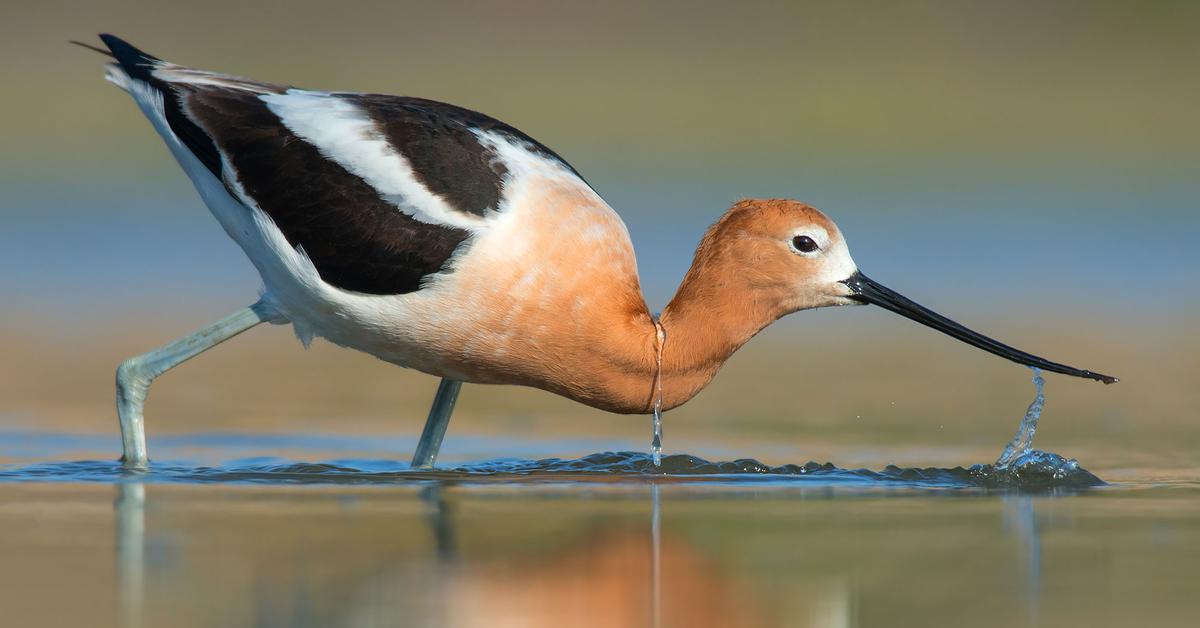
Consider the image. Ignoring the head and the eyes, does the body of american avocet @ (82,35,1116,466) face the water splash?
yes

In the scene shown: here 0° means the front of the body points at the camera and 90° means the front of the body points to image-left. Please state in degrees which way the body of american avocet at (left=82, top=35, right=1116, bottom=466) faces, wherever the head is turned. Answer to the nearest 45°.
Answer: approximately 270°
